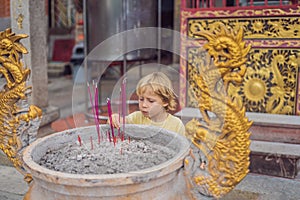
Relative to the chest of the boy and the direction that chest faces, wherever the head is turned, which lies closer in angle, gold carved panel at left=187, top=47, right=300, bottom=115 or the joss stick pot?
the joss stick pot

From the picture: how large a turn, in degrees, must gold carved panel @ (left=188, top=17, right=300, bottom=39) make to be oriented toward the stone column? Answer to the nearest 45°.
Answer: approximately 90° to its right

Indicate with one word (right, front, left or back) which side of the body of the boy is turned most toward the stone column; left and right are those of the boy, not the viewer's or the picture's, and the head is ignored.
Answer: right

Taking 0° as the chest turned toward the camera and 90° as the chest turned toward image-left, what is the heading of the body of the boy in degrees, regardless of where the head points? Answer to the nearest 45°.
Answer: approximately 45°

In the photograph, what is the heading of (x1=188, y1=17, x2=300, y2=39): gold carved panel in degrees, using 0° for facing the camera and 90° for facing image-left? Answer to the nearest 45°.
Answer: approximately 0°

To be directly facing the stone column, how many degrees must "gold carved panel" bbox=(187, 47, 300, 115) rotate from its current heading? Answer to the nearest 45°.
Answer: approximately 90° to its right

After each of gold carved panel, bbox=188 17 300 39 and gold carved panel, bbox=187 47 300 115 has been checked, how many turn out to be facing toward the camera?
2

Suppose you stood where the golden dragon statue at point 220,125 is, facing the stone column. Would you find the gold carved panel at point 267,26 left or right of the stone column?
right
